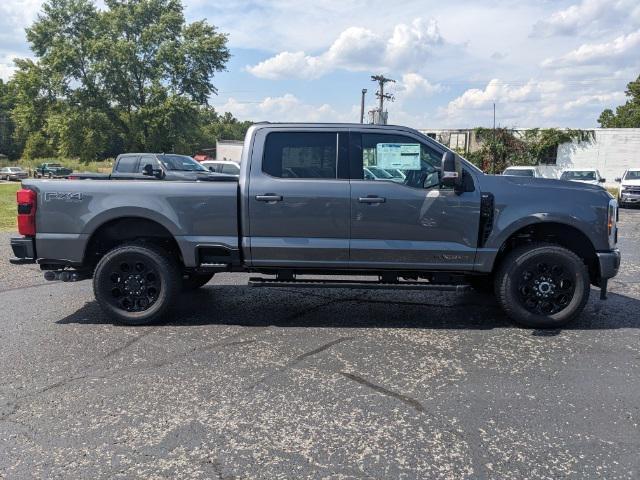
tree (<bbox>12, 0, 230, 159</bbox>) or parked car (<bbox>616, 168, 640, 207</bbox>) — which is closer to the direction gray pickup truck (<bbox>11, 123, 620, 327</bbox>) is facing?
the parked car

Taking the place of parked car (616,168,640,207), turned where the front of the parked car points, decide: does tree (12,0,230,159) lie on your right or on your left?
on your right

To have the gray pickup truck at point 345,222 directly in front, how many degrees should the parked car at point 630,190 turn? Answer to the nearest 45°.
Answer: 0° — it already faces it

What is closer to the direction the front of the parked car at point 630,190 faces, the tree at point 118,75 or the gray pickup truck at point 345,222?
the gray pickup truck

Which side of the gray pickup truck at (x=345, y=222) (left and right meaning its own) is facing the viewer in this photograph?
right

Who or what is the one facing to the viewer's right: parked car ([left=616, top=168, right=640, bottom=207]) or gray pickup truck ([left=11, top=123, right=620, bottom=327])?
the gray pickup truck

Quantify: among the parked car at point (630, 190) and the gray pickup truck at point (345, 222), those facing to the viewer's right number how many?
1

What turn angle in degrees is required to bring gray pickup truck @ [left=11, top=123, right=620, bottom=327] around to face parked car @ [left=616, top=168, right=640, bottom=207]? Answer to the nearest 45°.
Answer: approximately 45° to its left

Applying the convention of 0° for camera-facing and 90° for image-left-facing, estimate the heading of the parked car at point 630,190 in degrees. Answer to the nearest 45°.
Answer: approximately 0°

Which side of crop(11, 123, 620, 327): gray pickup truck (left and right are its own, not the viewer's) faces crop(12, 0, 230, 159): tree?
left
